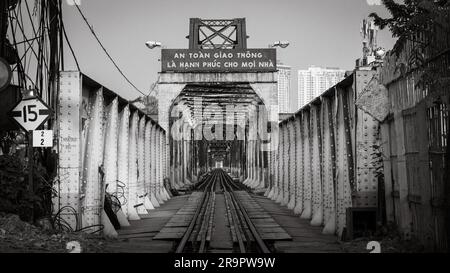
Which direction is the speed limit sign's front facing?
toward the camera

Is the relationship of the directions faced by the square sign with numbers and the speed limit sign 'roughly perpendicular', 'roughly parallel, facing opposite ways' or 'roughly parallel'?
roughly parallel

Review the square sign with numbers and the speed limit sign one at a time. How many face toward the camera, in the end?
2

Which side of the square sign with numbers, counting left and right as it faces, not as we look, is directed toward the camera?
front

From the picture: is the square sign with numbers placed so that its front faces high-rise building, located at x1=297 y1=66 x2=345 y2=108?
no

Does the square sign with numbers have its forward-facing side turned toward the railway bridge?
no

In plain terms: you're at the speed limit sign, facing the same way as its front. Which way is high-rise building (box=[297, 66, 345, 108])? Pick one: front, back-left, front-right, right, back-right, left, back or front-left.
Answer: back-left
